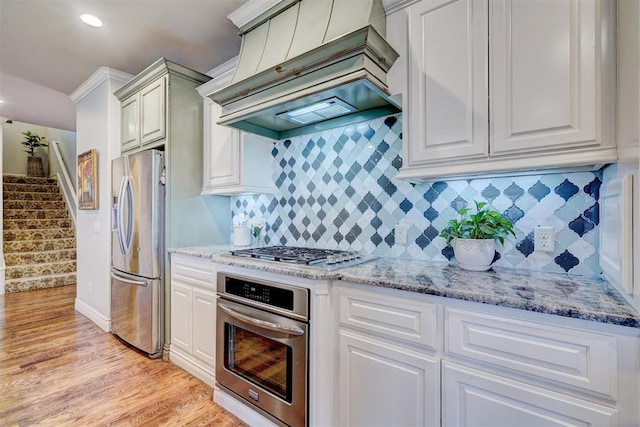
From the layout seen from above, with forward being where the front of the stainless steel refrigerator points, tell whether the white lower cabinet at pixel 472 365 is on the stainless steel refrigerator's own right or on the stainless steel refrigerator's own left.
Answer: on the stainless steel refrigerator's own left

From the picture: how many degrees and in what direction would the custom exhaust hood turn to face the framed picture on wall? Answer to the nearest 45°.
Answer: approximately 90° to its right

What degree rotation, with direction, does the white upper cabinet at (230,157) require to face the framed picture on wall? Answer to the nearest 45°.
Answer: approximately 90° to its right

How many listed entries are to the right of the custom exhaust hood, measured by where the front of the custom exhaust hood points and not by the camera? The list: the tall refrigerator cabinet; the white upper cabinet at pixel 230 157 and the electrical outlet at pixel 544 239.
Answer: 2

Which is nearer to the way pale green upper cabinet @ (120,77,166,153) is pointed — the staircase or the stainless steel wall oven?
the stainless steel wall oven

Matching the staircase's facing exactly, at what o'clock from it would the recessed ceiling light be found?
The recessed ceiling light is roughly at 12 o'clock from the staircase.

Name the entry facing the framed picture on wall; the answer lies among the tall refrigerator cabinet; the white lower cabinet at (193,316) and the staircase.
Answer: the staircase

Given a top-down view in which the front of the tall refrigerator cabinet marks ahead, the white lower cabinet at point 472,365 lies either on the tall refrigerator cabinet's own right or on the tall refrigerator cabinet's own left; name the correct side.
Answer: on the tall refrigerator cabinet's own left

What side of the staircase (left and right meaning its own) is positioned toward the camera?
front

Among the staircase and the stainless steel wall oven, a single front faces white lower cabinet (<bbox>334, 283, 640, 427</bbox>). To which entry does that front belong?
the staircase

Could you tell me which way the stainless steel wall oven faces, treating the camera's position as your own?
facing the viewer and to the left of the viewer

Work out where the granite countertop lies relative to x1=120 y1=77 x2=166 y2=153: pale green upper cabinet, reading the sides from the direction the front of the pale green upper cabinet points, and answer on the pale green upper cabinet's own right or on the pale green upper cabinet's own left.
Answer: on the pale green upper cabinet's own left

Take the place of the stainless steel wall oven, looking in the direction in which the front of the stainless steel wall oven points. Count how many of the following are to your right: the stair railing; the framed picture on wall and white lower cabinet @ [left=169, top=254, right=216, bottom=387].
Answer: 3

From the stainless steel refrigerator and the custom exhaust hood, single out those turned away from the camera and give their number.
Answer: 0
